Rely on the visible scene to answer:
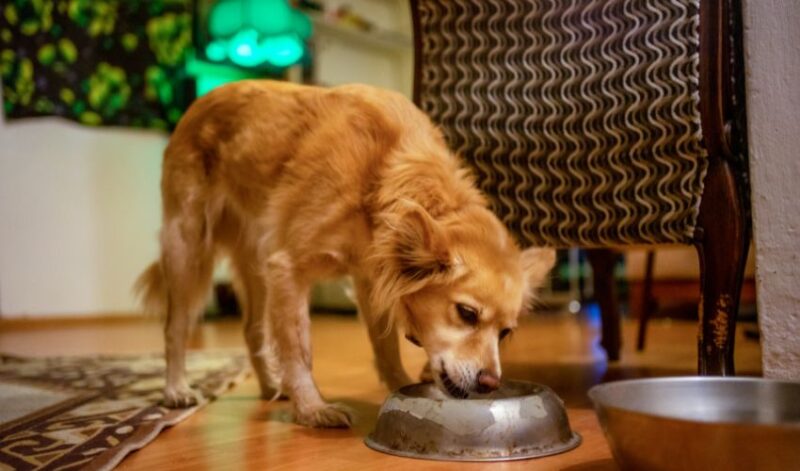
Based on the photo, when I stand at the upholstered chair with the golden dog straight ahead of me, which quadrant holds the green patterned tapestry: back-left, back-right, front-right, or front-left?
front-right

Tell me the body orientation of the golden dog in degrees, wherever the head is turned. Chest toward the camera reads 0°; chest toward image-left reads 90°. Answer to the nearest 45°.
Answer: approximately 315°

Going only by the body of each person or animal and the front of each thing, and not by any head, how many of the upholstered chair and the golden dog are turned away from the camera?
1

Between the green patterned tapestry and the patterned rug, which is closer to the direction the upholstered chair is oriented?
the green patterned tapestry

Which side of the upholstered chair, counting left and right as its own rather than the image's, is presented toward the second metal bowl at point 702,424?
back

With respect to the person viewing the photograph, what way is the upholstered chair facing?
facing away from the viewer

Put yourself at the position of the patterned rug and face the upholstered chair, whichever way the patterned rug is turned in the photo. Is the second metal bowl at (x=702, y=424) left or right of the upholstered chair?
right

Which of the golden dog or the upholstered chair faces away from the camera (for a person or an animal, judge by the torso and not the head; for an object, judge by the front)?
the upholstered chair

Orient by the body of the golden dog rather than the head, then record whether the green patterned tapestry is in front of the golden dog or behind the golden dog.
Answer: behind
